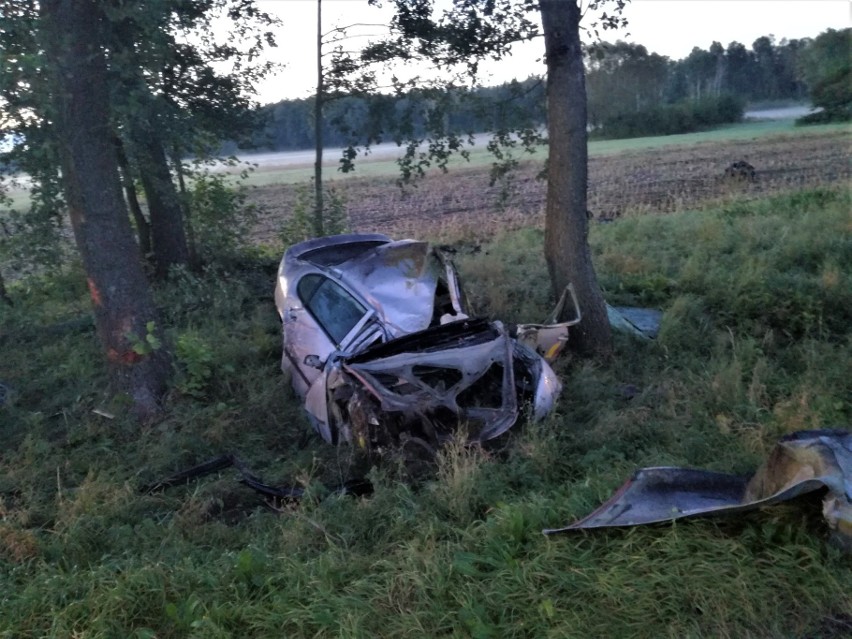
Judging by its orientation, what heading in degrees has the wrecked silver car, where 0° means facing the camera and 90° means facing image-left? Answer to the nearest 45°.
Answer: approximately 315°

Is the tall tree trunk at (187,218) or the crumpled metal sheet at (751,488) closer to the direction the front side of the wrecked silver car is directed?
the crumpled metal sheet

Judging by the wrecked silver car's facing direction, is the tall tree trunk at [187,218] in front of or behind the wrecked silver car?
behind

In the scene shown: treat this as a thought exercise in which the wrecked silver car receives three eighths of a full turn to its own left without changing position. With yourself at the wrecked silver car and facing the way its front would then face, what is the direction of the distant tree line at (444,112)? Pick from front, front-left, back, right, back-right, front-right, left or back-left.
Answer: front

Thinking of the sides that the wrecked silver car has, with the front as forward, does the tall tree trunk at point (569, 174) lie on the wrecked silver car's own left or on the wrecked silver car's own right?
on the wrecked silver car's own left

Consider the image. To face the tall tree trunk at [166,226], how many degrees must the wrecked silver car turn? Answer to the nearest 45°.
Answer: approximately 180°
